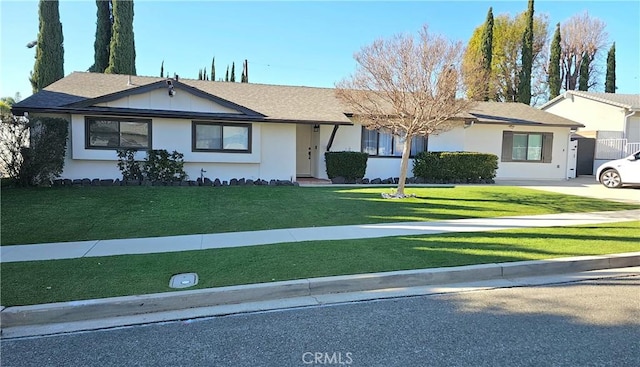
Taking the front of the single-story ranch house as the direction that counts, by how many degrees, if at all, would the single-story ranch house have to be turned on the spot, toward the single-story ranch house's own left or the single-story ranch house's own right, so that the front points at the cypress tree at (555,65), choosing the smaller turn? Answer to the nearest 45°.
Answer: approximately 135° to the single-story ranch house's own left

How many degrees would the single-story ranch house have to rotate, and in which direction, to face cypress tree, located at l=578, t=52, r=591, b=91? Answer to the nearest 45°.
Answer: approximately 135° to its left

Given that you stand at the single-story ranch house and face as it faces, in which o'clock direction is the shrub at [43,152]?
The shrub is roughly at 2 o'clock from the single-story ranch house.

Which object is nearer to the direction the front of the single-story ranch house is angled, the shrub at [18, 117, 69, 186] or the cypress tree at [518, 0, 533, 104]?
the shrub

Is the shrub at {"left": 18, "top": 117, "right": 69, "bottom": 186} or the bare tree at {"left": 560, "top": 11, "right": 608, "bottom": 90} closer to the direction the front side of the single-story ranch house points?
the shrub

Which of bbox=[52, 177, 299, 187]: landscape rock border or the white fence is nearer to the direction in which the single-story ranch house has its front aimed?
the landscape rock border

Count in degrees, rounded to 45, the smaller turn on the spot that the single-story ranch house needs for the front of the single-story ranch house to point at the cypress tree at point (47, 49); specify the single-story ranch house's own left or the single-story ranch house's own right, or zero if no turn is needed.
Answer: approximately 135° to the single-story ranch house's own right

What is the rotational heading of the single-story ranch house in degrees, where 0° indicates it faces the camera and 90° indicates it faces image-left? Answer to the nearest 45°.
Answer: approximately 0°

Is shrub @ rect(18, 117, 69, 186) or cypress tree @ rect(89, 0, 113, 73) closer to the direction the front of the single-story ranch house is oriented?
the shrub

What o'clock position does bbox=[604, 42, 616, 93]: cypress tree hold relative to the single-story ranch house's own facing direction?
The cypress tree is roughly at 8 o'clock from the single-story ranch house.

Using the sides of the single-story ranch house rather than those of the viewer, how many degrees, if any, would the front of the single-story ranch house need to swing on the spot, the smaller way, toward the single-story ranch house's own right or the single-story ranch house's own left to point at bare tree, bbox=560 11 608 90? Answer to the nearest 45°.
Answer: approximately 135° to the single-story ranch house's own left

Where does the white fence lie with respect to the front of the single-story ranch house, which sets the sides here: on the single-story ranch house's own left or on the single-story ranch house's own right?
on the single-story ranch house's own left
